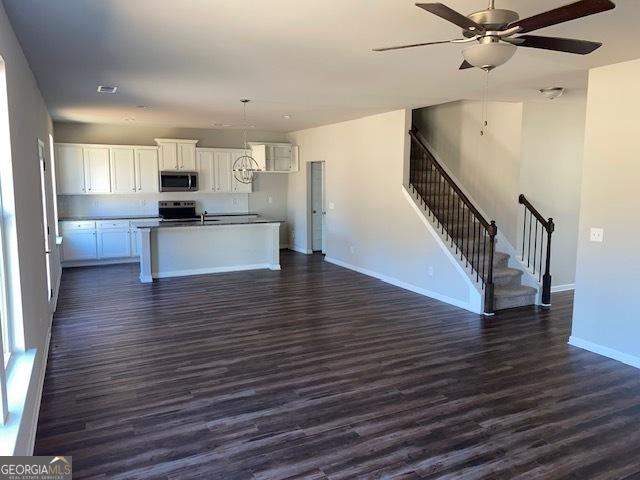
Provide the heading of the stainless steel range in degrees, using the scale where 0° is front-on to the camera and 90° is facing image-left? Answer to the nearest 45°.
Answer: approximately 0°

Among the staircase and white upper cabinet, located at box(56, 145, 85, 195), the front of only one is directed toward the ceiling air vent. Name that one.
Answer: the white upper cabinet

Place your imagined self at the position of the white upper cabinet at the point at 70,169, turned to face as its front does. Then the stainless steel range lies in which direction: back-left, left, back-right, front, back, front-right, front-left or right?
left

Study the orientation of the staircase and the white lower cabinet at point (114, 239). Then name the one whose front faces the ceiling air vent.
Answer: the white lower cabinet

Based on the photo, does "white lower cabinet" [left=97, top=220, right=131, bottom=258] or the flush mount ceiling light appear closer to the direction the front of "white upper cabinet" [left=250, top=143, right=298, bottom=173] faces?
the flush mount ceiling light

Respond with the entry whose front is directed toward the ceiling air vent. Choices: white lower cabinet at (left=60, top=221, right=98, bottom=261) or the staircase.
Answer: the white lower cabinet

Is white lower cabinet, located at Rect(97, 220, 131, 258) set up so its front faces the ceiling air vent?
yes
